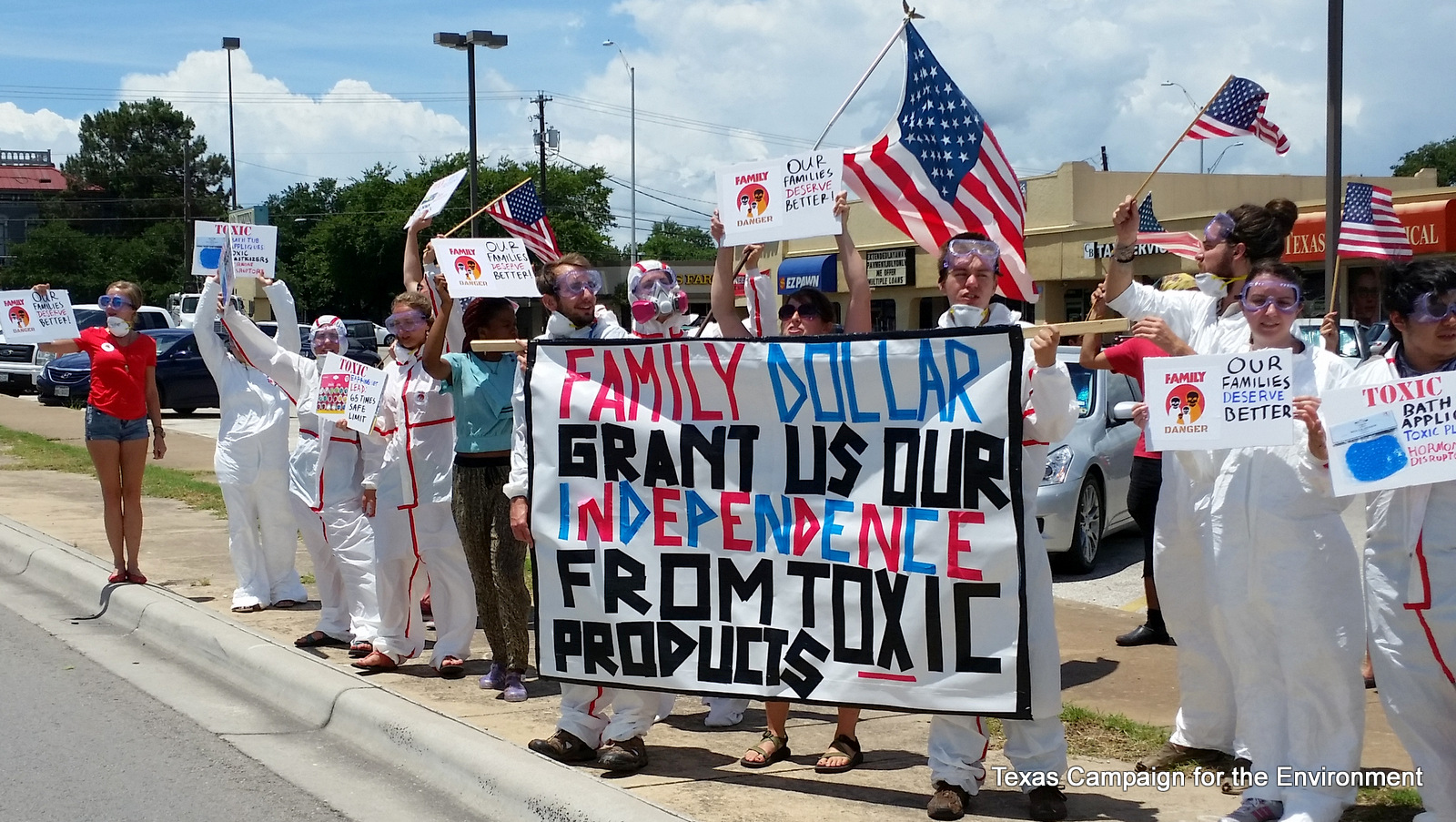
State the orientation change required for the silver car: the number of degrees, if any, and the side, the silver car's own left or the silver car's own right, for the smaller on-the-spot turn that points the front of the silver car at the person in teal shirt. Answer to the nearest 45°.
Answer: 0° — it already faces them

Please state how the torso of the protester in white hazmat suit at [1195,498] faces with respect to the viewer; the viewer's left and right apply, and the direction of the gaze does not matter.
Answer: facing to the left of the viewer

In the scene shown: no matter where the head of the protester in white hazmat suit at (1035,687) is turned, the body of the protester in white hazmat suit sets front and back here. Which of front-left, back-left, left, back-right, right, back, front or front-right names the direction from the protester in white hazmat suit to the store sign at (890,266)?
back

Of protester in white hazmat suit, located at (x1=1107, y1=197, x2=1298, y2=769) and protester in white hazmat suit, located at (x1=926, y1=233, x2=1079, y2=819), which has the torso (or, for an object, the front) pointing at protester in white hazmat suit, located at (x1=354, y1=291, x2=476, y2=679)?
protester in white hazmat suit, located at (x1=1107, y1=197, x2=1298, y2=769)

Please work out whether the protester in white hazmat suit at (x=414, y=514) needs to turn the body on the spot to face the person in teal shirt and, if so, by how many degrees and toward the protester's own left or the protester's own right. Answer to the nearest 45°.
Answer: approximately 90° to the protester's own left

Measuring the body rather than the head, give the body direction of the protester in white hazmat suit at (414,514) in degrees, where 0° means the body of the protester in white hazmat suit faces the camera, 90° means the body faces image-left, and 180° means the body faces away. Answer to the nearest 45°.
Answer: approximately 45°

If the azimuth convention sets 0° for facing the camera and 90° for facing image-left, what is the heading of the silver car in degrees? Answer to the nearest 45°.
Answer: approximately 45°

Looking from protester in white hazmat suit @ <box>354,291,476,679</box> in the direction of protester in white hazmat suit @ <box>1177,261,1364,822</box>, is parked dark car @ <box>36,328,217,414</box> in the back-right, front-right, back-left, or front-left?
back-left

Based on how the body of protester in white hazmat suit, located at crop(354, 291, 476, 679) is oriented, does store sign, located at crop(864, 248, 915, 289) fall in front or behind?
behind
